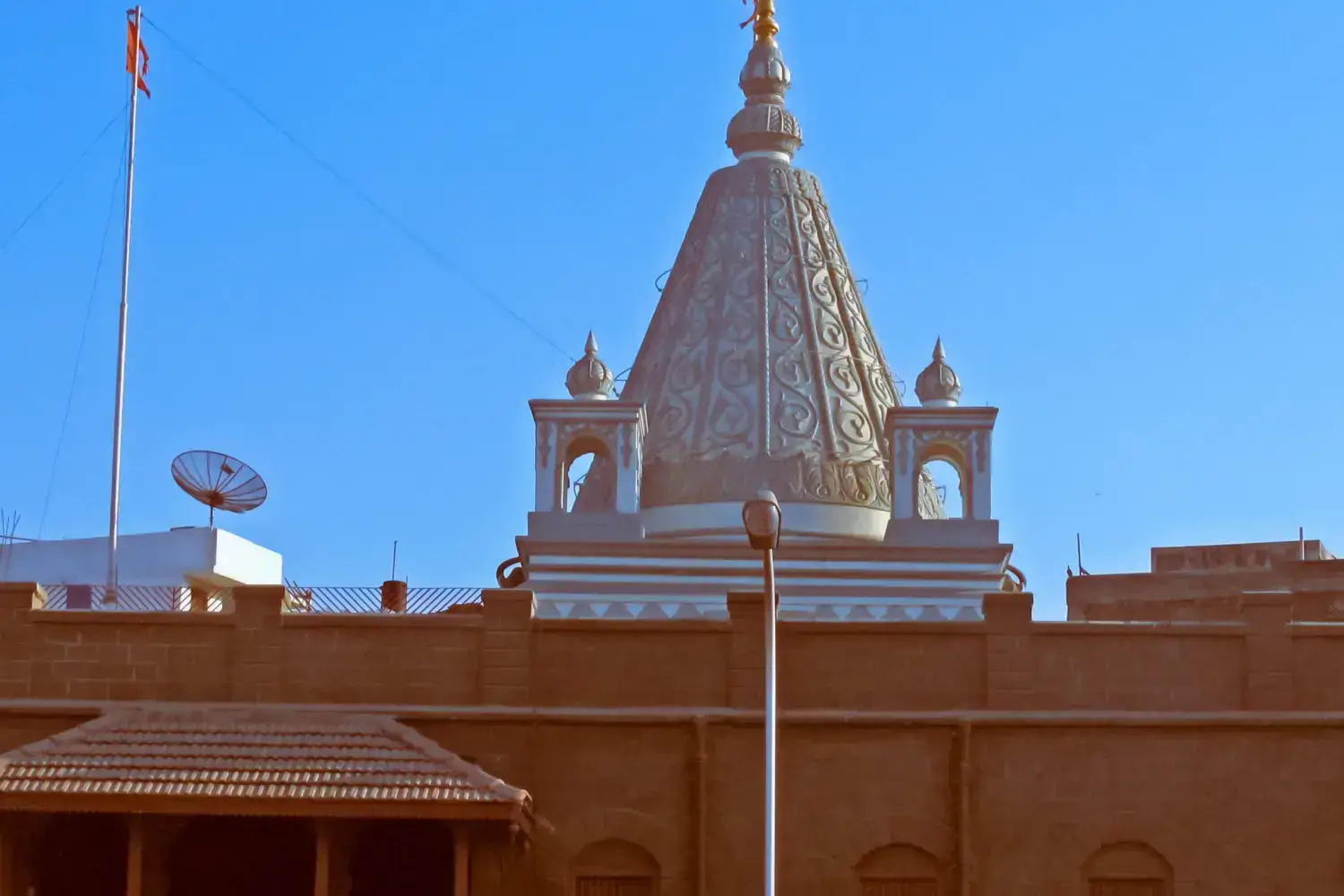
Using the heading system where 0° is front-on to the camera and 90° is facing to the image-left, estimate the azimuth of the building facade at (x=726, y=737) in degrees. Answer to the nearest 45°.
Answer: approximately 0°

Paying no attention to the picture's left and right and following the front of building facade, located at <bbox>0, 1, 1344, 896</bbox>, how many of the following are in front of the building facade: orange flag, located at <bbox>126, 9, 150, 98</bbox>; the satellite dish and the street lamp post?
1

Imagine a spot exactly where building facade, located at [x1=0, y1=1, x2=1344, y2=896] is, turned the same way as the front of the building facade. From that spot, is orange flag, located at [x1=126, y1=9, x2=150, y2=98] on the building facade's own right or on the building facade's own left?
on the building facade's own right

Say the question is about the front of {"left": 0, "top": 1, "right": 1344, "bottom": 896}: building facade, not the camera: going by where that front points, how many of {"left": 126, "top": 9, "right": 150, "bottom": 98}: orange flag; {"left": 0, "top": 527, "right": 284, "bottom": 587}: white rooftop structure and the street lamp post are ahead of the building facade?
1

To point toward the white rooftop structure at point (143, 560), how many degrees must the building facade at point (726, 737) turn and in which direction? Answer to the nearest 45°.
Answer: approximately 135° to its right

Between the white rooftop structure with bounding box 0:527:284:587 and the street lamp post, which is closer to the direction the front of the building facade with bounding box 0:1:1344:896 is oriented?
the street lamp post

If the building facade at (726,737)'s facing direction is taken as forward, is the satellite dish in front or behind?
behind

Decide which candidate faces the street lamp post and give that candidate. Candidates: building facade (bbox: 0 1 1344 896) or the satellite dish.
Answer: the building facade
